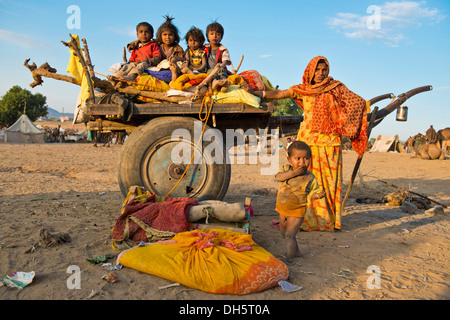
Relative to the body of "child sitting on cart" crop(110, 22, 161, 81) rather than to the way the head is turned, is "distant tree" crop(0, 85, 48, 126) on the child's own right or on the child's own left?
on the child's own right

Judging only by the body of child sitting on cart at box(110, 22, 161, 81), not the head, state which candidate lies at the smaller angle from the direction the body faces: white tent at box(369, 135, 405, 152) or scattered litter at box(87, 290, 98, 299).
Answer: the scattered litter

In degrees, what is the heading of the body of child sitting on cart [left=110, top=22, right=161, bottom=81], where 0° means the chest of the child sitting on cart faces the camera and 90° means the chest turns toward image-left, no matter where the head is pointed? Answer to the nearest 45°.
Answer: approximately 45°

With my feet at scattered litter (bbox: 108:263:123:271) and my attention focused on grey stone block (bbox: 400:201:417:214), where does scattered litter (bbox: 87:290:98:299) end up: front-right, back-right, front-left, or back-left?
back-right

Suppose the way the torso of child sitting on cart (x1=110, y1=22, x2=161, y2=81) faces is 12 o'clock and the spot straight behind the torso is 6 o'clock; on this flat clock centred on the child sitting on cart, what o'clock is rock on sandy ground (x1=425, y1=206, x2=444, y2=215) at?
The rock on sandy ground is roughly at 8 o'clock from the child sitting on cart.

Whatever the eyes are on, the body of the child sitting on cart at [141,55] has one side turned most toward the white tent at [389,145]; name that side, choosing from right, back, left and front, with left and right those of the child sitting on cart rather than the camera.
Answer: back

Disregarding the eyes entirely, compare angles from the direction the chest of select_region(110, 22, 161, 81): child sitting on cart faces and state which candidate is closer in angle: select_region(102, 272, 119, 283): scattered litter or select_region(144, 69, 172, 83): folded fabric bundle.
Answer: the scattered litter

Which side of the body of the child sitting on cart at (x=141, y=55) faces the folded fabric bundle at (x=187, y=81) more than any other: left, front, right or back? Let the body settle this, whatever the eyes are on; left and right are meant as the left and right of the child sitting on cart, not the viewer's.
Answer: left

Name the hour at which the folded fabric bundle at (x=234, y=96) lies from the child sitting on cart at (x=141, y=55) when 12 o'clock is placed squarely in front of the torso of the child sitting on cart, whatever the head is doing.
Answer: The folded fabric bundle is roughly at 9 o'clock from the child sitting on cart.

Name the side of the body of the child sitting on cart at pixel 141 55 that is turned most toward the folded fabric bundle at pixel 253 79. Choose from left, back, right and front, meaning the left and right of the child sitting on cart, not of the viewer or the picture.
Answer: left

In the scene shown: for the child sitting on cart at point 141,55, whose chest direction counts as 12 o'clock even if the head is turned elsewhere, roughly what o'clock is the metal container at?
The metal container is roughly at 8 o'clock from the child sitting on cart.

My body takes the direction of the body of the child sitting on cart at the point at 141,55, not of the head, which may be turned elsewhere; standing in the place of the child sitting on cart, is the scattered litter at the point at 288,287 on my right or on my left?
on my left

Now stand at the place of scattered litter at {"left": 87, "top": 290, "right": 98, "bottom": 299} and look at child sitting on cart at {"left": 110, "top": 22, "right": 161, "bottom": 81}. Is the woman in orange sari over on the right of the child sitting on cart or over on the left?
right
